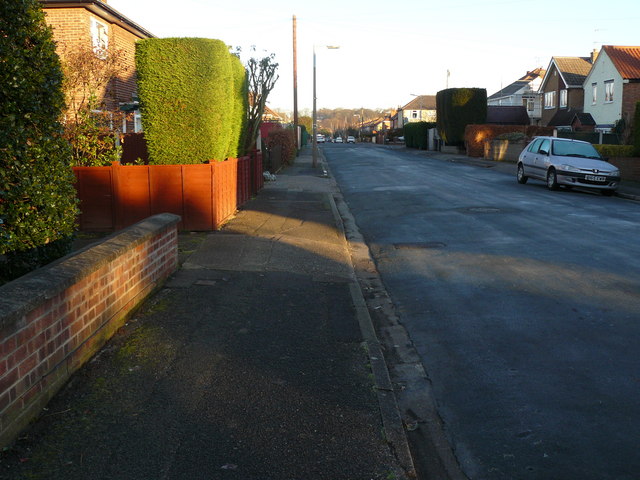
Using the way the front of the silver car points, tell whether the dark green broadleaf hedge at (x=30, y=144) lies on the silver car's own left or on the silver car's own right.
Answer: on the silver car's own right

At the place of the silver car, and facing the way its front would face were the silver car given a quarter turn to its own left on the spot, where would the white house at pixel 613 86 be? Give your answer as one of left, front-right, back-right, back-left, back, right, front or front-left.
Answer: front-left

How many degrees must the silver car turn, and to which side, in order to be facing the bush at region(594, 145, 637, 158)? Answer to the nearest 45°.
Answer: approximately 135° to its left

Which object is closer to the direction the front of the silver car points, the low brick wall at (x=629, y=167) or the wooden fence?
the wooden fence

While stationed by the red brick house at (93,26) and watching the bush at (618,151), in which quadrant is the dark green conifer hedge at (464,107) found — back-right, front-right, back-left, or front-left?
front-left

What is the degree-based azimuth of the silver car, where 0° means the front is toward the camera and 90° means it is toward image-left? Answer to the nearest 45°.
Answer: approximately 315°

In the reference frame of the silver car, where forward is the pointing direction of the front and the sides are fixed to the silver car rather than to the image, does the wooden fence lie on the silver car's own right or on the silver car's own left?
on the silver car's own right

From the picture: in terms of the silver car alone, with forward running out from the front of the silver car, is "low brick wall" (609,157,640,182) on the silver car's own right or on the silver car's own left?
on the silver car's own left

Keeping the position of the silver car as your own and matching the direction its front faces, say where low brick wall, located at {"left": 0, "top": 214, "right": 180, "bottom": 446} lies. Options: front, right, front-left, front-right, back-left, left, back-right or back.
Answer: front-right

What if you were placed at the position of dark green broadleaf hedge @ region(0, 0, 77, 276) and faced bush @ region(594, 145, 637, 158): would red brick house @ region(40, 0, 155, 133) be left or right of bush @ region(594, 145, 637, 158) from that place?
left
